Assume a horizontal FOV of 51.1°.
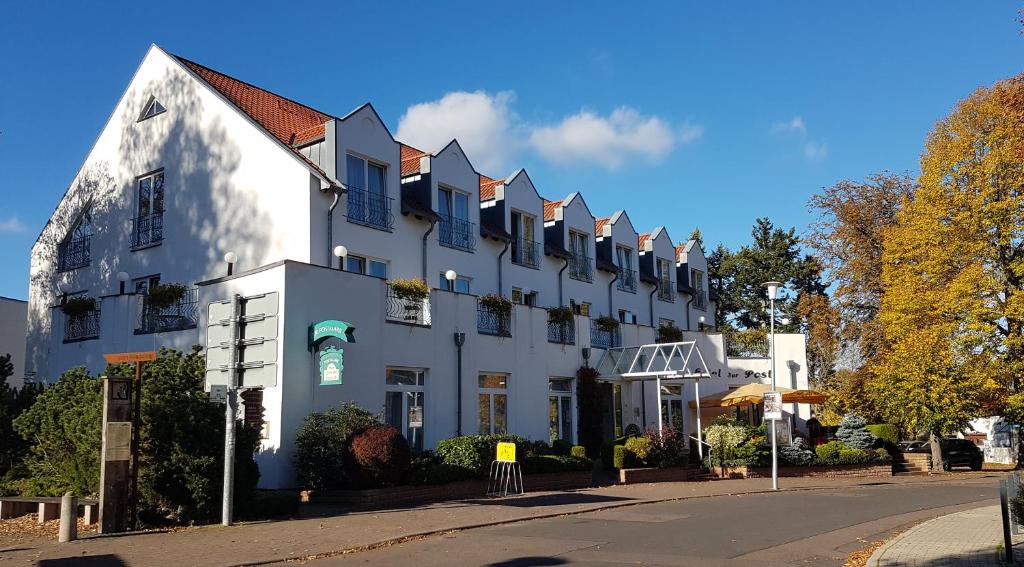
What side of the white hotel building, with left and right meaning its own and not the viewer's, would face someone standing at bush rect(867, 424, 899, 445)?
left

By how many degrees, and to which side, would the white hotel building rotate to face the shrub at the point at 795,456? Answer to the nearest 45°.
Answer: approximately 45° to its left

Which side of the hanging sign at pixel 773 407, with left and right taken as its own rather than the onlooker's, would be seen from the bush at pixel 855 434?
back

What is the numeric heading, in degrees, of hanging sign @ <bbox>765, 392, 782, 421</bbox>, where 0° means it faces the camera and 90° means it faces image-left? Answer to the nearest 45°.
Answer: approximately 0°

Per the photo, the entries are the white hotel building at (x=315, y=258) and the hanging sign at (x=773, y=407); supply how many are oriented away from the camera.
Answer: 0
